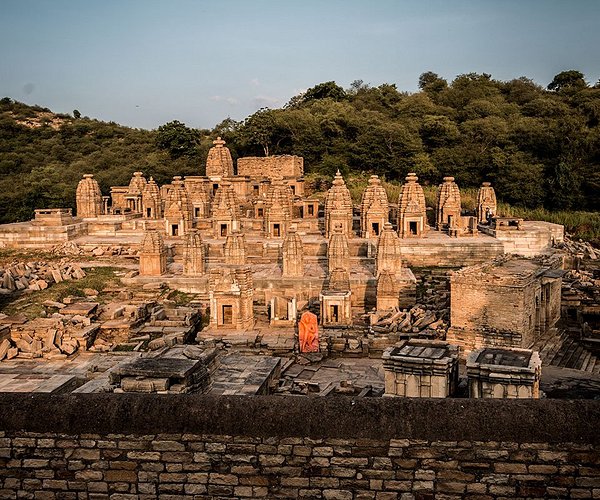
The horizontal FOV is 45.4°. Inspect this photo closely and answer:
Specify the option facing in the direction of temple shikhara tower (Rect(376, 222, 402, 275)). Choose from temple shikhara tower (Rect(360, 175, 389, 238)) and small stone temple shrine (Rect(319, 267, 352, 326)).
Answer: temple shikhara tower (Rect(360, 175, 389, 238))

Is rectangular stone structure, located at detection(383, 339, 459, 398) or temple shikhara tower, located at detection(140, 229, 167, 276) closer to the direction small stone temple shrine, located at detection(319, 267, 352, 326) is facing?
the rectangular stone structure

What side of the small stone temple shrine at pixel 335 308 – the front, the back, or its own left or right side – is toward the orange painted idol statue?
front

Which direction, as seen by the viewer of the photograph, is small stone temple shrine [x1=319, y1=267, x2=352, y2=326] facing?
facing the viewer

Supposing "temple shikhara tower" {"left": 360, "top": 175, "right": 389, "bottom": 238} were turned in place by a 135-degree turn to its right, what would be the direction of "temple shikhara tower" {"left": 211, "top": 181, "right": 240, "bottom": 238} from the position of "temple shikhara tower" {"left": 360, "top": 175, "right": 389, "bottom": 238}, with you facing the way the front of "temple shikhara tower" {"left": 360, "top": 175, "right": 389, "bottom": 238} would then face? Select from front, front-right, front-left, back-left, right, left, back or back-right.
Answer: front-left

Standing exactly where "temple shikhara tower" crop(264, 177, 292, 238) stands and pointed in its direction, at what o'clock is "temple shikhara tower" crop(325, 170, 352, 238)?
"temple shikhara tower" crop(325, 170, 352, 238) is roughly at 9 o'clock from "temple shikhara tower" crop(264, 177, 292, 238).

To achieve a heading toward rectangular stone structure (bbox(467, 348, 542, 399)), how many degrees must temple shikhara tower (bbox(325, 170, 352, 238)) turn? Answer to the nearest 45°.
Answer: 0° — it already faces it

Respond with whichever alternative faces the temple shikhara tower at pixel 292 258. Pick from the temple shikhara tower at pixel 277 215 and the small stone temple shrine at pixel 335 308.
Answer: the temple shikhara tower at pixel 277 215

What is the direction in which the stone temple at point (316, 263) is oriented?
toward the camera

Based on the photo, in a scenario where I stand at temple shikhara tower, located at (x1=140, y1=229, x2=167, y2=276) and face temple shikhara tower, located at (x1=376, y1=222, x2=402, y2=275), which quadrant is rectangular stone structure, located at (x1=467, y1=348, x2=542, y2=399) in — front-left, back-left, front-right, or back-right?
front-right

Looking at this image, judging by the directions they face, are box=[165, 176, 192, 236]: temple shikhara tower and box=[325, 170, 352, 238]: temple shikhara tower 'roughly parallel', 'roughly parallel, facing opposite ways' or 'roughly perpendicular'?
roughly parallel

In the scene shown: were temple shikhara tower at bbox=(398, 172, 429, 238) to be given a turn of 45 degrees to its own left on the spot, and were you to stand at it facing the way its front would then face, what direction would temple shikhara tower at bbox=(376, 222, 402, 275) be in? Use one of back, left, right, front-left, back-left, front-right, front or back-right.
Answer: front-right

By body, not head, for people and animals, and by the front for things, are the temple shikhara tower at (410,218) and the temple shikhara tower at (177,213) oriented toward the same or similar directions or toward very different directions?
same or similar directions

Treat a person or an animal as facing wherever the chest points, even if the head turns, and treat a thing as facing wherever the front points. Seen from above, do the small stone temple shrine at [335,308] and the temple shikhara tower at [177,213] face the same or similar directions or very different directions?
same or similar directions

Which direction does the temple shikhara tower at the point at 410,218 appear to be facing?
toward the camera
